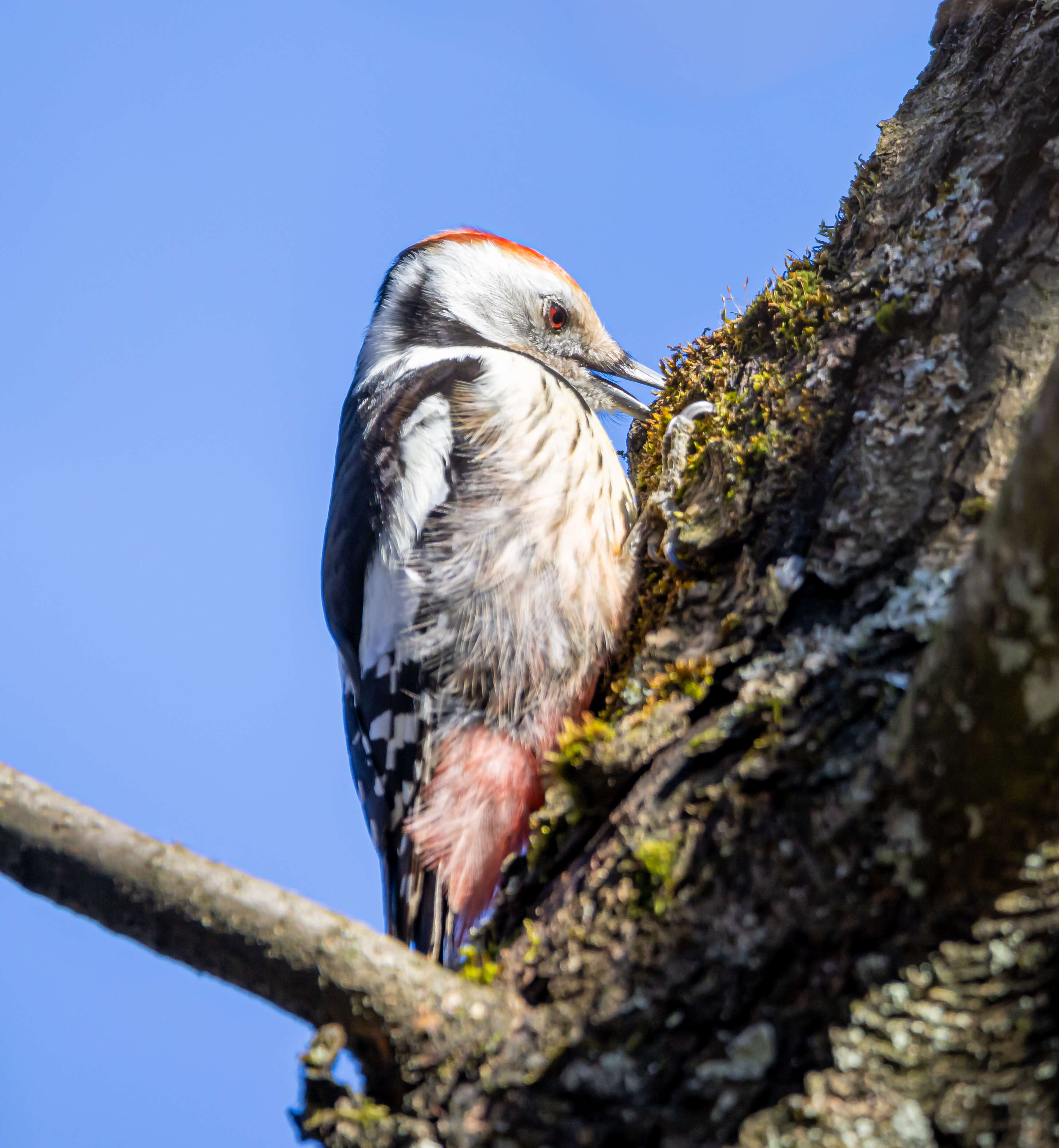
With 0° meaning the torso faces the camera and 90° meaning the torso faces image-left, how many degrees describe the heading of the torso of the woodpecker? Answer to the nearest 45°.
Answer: approximately 270°
